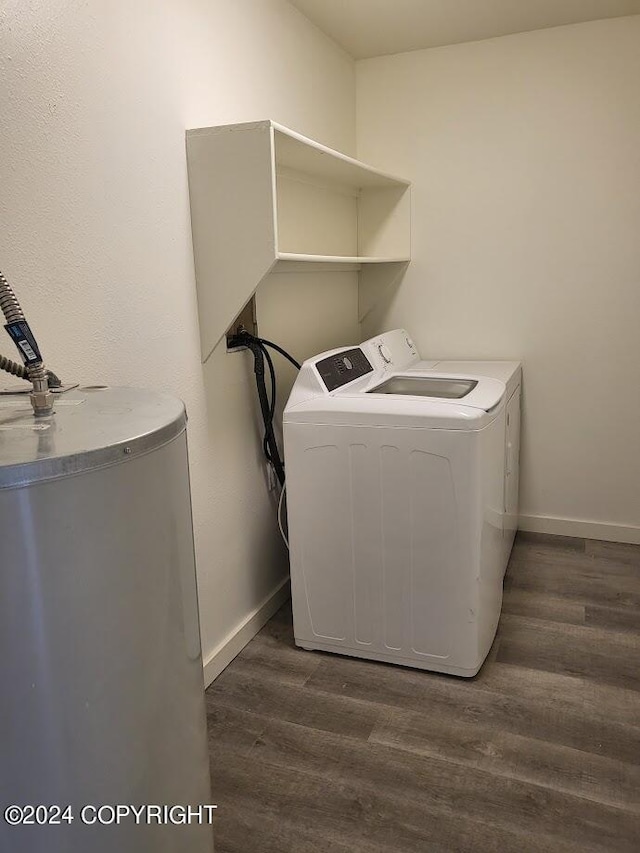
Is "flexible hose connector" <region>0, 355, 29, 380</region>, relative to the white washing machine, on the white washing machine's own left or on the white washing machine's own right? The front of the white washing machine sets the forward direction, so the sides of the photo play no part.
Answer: on the white washing machine's own right

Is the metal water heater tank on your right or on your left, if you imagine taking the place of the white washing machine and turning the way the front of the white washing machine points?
on your right

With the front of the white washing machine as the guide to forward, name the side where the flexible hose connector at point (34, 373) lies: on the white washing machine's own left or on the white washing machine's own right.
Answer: on the white washing machine's own right
